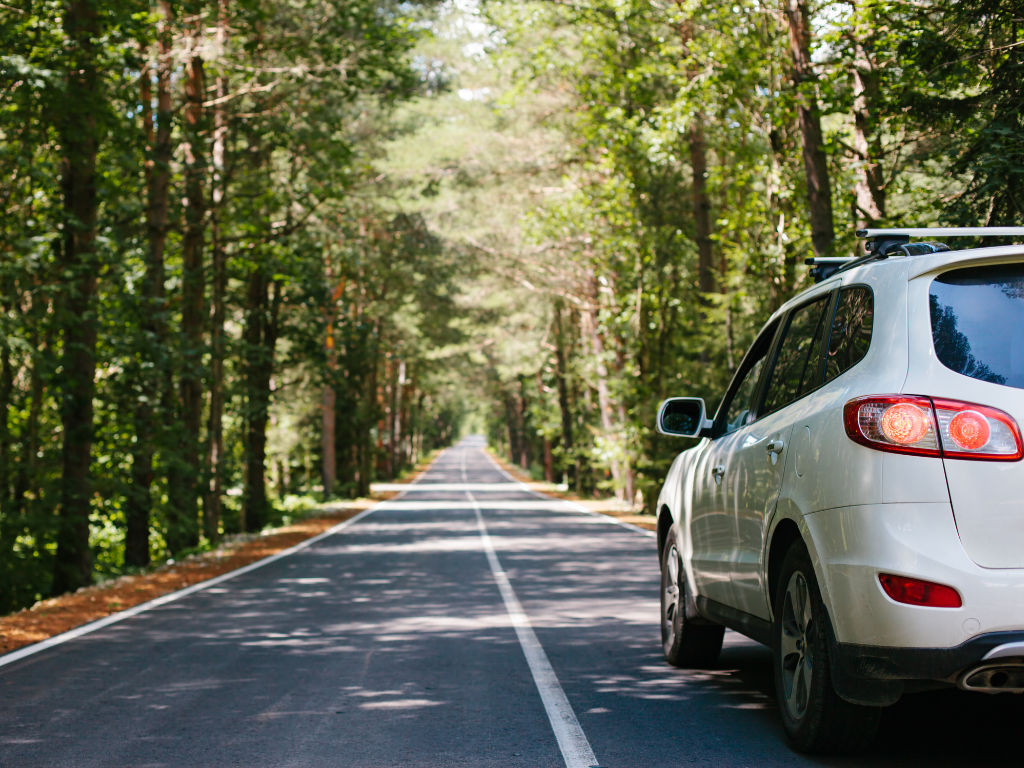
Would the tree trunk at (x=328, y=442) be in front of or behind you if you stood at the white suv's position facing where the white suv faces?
in front

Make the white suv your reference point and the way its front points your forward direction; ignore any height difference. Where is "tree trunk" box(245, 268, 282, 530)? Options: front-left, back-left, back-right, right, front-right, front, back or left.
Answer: front

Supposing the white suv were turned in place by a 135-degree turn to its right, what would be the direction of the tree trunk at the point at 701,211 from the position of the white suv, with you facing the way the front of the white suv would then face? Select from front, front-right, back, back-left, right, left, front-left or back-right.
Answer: left

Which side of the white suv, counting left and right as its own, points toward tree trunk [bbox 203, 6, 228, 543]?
front

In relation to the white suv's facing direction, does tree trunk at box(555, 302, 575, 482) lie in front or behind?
in front

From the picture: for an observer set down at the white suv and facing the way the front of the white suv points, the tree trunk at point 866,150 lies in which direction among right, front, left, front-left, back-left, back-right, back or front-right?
front-right

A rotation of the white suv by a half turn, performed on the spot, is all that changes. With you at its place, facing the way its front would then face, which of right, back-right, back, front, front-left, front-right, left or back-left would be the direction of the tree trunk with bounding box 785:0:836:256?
back-left

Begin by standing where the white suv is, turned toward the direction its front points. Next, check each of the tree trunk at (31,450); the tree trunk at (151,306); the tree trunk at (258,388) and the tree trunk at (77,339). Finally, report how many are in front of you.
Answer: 4

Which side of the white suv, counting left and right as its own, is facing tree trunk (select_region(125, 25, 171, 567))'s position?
front

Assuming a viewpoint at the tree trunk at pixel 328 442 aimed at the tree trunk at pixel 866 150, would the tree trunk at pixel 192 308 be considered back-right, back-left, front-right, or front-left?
front-right

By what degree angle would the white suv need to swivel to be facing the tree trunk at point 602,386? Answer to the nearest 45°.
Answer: approximately 45° to its right

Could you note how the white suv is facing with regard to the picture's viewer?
facing away from the viewer and to the left of the viewer

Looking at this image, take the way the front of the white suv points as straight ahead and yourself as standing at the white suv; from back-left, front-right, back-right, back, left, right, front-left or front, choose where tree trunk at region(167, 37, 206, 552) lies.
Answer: front
